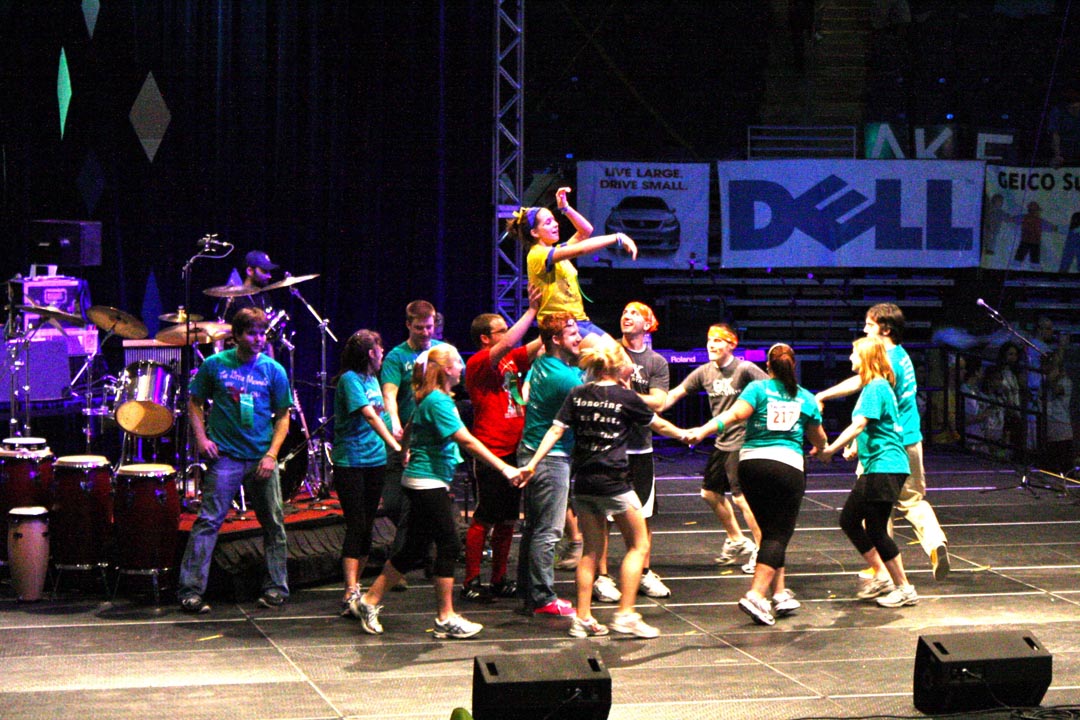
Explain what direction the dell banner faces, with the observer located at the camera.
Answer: facing the viewer

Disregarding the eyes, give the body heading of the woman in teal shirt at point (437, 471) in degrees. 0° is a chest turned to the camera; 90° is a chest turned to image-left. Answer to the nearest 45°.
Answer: approximately 270°

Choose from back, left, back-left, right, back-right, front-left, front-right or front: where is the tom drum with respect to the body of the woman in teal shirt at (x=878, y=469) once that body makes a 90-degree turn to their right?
left

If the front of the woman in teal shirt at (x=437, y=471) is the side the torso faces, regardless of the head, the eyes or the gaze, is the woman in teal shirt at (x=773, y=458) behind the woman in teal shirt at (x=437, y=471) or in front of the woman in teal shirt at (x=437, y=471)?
in front

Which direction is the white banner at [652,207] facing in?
toward the camera

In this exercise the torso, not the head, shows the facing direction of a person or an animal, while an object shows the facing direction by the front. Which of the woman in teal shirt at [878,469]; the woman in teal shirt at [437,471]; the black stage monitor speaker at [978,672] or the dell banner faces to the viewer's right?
the woman in teal shirt at [437,471]

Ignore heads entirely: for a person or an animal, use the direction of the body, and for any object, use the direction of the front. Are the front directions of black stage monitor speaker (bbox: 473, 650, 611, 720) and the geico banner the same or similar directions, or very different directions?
very different directions

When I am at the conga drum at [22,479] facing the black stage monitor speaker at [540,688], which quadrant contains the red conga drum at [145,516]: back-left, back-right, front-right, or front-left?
front-left

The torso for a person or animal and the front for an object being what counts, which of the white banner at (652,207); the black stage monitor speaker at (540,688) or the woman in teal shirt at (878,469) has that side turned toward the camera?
the white banner

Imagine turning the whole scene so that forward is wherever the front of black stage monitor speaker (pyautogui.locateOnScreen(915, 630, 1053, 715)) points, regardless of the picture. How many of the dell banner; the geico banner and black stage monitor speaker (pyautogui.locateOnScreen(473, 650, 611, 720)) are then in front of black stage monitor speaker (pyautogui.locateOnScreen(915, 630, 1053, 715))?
2

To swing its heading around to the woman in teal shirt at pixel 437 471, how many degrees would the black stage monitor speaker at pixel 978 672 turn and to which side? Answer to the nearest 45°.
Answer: approximately 90° to its left

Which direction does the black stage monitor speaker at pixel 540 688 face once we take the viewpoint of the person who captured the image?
facing away from the viewer

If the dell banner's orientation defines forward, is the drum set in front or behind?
in front

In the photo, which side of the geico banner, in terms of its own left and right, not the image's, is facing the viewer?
front

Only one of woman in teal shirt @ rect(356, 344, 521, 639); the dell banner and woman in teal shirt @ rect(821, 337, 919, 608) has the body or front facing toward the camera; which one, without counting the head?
the dell banner

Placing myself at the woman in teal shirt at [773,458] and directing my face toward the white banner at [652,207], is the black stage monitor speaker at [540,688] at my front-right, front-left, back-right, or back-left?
back-left

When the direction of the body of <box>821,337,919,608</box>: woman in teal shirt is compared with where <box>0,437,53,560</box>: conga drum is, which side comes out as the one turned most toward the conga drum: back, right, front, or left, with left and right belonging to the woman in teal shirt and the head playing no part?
front

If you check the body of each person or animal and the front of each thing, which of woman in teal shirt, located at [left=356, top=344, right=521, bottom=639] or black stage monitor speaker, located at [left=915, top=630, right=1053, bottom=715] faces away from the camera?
the black stage monitor speaker

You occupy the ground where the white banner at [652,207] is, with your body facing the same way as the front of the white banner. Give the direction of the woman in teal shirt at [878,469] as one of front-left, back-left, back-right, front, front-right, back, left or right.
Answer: front

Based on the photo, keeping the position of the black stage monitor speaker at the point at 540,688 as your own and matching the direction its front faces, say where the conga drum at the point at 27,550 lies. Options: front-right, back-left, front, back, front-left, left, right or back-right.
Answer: front-left

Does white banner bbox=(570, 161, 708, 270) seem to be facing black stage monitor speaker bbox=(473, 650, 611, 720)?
yes
